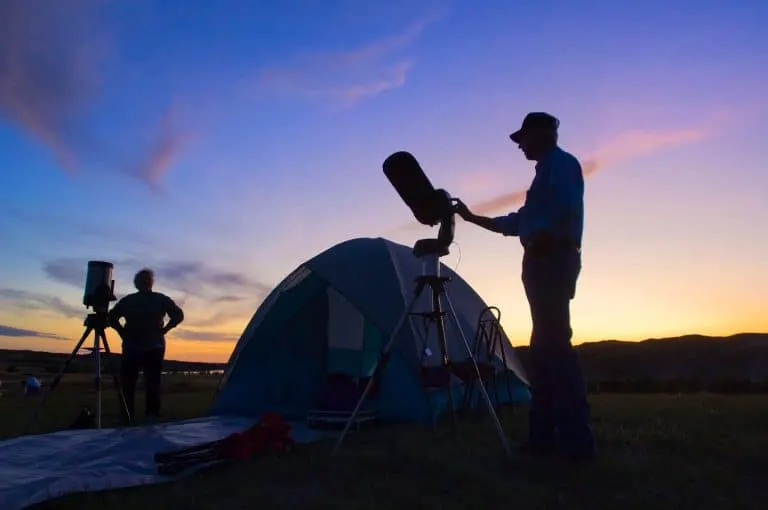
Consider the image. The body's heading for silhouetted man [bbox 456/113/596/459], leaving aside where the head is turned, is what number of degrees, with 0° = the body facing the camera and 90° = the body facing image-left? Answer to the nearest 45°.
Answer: approximately 90°

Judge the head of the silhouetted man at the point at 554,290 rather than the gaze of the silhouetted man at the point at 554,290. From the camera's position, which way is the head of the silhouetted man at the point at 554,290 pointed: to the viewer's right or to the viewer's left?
to the viewer's left

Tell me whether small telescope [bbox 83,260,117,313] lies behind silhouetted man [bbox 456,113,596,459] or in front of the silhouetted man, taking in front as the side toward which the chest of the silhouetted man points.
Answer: in front

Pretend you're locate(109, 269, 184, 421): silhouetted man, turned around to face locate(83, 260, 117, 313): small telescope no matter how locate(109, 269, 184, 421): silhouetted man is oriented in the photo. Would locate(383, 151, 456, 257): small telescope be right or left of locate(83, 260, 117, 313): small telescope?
left

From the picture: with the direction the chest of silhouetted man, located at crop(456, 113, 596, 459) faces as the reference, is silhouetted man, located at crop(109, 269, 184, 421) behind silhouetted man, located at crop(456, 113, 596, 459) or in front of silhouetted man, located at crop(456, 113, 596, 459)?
in front

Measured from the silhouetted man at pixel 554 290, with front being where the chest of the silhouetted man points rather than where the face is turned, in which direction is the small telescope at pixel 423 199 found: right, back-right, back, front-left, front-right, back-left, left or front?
front

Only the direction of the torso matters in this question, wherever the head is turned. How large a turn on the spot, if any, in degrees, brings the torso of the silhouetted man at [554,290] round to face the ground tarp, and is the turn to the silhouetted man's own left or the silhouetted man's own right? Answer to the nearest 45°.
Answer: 0° — they already face it

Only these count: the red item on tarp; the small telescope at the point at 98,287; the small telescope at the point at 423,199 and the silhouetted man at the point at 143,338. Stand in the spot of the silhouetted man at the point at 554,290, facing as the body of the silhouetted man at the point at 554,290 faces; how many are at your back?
0

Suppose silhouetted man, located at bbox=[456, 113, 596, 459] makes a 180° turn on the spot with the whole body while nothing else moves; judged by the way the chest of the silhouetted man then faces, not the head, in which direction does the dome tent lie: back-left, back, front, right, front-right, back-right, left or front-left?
back-left

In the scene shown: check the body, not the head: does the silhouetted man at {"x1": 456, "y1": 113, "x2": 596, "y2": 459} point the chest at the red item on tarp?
yes
